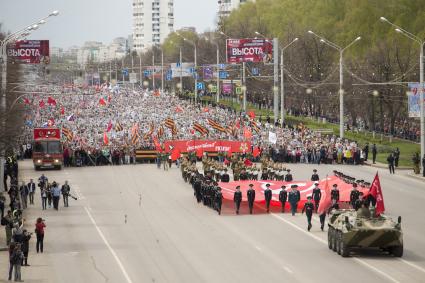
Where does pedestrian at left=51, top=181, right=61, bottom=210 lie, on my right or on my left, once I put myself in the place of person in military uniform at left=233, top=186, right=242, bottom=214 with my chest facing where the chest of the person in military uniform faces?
on my right

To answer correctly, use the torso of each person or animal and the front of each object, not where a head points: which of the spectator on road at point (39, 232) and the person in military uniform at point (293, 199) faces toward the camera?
the person in military uniform

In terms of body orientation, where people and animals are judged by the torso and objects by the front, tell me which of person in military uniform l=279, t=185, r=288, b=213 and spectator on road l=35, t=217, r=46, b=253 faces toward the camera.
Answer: the person in military uniform

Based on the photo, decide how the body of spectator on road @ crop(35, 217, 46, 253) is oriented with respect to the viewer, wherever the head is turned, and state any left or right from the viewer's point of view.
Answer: facing away from the viewer and to the right of the viewer

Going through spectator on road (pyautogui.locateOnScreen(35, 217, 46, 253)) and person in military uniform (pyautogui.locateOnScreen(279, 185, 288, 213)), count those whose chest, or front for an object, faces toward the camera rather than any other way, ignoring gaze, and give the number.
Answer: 1

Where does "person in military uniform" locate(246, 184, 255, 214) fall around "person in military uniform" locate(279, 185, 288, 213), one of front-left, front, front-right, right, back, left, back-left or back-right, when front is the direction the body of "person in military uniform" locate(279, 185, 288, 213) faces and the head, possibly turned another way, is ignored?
right

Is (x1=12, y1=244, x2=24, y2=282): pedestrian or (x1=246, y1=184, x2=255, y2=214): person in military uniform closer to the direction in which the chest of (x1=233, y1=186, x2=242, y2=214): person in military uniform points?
the pedestrian

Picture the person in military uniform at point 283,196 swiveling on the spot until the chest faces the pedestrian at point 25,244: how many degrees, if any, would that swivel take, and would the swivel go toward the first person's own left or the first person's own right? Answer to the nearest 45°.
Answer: approximately 45° to the first person's own right

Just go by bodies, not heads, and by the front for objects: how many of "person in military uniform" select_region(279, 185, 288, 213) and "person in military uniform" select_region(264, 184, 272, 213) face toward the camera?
2

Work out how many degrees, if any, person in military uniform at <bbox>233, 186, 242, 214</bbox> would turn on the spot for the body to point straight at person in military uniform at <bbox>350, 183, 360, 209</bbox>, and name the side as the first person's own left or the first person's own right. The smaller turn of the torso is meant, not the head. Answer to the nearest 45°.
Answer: approximately 90° to the first person's own left

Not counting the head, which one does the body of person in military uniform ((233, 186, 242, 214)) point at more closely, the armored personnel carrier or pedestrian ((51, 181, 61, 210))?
the armored personnel carrier

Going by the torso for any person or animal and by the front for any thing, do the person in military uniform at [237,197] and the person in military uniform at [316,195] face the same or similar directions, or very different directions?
same or similar directions

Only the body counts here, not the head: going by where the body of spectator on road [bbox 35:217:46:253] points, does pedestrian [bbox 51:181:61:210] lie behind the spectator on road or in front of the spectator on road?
in front

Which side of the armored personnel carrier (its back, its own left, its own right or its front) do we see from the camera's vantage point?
front
